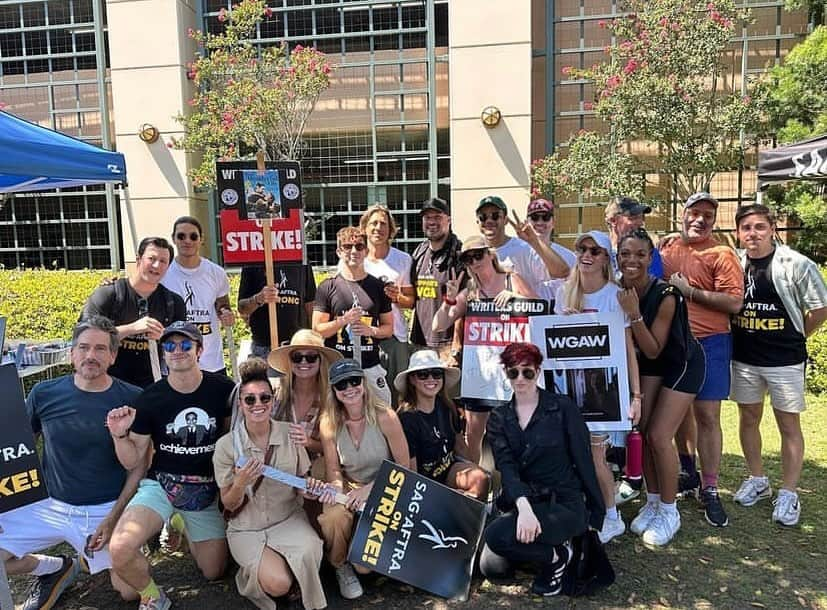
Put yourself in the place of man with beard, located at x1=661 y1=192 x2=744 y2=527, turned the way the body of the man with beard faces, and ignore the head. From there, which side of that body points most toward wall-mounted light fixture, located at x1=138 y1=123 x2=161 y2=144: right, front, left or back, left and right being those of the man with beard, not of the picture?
right

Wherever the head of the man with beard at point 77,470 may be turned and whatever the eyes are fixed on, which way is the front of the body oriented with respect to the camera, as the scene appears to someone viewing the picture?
toward the camera

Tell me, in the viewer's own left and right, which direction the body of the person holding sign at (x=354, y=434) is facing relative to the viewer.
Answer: facing the viewer

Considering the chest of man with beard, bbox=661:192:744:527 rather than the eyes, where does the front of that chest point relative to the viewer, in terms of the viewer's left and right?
facing the viewer and to the left of the viewer

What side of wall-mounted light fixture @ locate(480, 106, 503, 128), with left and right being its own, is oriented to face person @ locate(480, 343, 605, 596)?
front

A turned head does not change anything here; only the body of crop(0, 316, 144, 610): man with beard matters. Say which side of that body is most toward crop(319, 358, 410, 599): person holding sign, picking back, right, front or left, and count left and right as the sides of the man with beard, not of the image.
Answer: left

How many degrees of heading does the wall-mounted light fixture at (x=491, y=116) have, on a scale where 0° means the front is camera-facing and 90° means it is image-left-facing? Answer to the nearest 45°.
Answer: approximately 0°

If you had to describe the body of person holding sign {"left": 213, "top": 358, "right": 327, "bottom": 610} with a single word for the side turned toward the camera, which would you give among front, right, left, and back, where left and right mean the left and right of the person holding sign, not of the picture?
front
